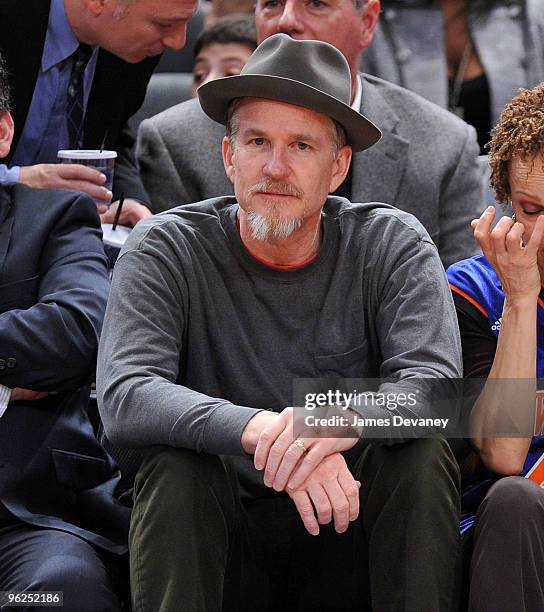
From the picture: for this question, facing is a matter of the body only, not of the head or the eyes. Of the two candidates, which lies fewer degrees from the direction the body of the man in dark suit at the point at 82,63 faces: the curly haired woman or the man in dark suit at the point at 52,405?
the curly haired woman

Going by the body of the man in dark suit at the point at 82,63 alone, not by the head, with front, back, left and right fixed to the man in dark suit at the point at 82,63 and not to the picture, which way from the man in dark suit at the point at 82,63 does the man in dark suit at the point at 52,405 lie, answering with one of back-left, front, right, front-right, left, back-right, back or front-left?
front-right

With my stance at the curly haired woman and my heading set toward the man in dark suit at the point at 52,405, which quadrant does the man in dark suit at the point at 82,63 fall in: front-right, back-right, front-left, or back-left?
front-right

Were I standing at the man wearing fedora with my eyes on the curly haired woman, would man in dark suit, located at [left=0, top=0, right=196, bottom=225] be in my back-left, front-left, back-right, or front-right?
back-left

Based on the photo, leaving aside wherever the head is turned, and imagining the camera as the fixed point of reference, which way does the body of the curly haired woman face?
toward the camera

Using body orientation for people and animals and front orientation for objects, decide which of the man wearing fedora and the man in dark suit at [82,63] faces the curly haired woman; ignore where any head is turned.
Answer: the man in dark suit

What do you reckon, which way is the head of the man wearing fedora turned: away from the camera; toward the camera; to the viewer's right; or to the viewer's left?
toward the camera

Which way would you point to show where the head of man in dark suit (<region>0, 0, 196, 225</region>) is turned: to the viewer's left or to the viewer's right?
to the viewer's right

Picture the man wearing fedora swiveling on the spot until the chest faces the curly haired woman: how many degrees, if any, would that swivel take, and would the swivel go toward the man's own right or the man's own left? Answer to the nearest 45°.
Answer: approximately 90° to the man's own left

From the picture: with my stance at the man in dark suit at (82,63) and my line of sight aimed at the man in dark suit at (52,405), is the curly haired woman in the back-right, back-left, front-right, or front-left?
front-left

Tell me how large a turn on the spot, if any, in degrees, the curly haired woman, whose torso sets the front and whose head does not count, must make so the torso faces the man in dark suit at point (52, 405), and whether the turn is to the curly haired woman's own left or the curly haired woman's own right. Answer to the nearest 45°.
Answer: approximately 90° to the curly haired woman's own right

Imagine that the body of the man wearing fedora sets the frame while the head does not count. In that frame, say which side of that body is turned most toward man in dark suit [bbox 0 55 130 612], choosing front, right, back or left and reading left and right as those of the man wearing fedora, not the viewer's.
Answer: right

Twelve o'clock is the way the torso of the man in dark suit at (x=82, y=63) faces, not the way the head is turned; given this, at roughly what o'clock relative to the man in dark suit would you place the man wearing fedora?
The man wearing fedora is roughly at 1 o'clock from the man in dark suit.

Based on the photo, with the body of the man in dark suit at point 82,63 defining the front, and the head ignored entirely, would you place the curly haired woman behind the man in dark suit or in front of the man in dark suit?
in front

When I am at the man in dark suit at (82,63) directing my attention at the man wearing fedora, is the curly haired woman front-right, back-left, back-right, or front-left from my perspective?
front-left

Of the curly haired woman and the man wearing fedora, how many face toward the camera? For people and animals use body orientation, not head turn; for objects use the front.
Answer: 2

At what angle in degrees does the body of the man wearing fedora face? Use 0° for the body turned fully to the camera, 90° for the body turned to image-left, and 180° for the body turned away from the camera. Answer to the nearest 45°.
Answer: approximately 0°
